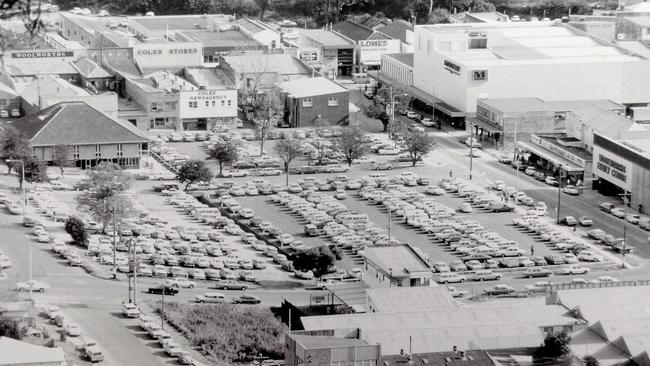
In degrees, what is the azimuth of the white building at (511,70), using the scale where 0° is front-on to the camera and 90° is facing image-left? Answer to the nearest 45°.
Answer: approximately 45°

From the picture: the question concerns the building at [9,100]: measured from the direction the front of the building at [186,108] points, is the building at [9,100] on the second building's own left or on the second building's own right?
on the second building's own right

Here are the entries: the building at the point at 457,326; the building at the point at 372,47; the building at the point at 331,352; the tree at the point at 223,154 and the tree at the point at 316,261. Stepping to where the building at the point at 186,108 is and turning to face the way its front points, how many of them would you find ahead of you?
4

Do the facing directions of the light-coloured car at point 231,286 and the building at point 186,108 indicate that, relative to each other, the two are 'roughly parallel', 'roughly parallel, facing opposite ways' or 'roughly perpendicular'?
roughly perpendicular

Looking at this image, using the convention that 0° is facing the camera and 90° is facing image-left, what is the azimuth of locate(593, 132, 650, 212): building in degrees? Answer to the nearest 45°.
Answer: approximately 45°

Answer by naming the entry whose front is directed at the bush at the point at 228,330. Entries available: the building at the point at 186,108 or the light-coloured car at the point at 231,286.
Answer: the building

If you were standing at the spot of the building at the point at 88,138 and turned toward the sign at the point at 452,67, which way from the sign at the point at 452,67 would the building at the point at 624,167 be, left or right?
right

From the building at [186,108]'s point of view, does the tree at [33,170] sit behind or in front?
in front
